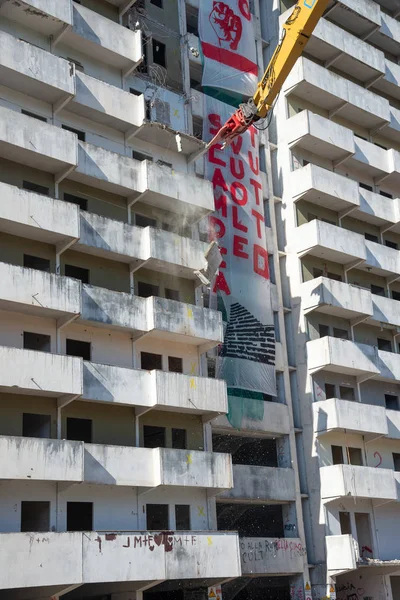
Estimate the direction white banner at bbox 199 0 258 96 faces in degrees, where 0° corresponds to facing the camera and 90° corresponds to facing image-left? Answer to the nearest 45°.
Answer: approximately 0°

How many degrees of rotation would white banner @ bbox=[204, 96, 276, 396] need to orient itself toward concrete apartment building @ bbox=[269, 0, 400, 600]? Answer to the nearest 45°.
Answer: approximately 135° to its left

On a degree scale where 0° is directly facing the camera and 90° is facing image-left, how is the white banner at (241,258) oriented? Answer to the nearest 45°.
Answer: approximately 0°
